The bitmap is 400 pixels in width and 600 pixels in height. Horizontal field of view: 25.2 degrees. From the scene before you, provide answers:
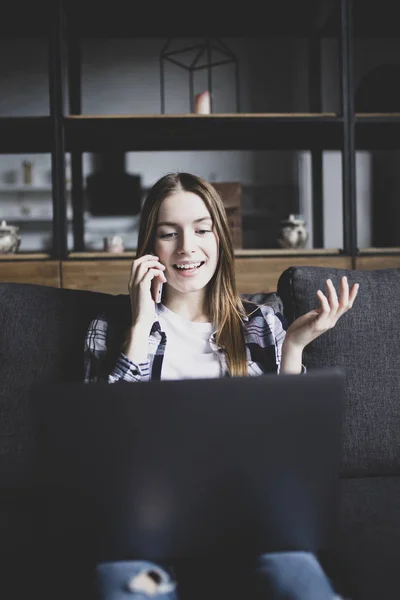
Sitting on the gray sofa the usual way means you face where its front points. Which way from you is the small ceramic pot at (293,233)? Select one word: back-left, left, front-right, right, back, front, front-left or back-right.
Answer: back

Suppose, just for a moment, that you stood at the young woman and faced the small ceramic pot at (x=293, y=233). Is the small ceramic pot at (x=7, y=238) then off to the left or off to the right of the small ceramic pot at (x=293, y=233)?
left

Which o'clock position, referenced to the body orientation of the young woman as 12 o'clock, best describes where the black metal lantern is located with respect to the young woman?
The black metal lantern is roughly at 6 o'clock from the young woman.

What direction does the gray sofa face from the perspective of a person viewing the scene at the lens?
facing the viewer

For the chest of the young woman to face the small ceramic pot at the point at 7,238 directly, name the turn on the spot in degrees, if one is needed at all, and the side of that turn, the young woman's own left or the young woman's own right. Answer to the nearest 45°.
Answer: approximately 135° to the young woman's own right

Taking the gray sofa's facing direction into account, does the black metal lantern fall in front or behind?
behind

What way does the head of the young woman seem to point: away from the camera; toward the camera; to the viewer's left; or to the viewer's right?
toward the camera

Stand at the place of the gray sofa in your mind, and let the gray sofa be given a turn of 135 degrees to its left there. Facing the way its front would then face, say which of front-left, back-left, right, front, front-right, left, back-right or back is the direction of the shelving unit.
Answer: front-left

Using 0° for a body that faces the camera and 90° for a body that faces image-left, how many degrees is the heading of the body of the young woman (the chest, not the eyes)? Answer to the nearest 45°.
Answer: approximately 0°

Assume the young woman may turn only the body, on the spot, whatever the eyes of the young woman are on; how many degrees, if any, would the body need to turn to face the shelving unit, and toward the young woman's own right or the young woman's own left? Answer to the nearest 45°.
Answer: approximately 180°
